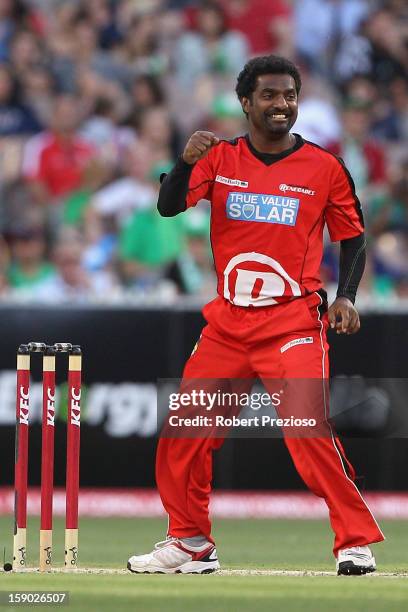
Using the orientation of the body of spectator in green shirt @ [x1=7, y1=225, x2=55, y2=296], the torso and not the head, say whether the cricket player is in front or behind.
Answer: in front

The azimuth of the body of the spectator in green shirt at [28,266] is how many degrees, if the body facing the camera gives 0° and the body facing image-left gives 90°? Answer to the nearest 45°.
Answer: approximately 0°
